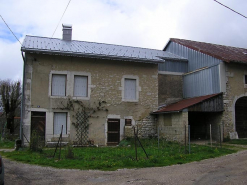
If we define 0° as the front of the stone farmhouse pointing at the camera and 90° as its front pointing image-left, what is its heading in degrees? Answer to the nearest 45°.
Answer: approximately 0°
